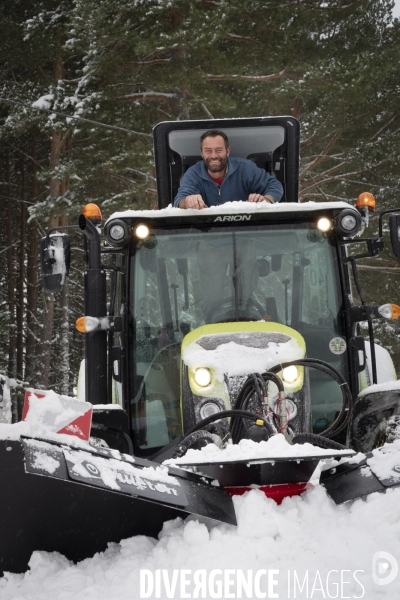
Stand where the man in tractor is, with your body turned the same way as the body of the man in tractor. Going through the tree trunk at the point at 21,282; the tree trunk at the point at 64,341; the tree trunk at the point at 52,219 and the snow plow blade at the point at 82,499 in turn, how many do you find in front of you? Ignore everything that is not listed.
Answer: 1

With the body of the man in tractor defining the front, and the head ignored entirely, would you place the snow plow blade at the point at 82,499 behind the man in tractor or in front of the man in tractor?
in front

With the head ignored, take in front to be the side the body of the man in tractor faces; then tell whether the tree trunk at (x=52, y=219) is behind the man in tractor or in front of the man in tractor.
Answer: behind

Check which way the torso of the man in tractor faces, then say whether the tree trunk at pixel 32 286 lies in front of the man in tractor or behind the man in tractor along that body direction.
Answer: behind

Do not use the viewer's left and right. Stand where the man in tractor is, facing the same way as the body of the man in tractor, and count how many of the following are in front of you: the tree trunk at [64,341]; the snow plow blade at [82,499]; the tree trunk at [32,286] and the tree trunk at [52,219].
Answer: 1

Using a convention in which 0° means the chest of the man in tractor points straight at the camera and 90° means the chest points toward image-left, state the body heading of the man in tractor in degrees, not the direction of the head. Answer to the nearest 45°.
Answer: approximately 0°

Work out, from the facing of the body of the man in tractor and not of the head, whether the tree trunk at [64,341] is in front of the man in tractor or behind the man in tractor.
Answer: behind
